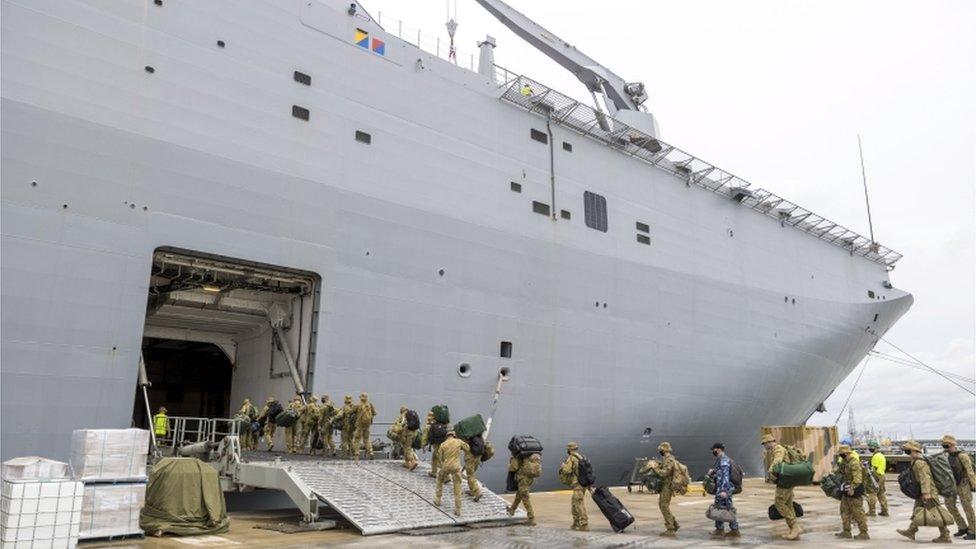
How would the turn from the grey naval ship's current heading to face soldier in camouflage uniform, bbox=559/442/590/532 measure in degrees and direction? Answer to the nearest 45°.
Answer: approximately 90° to its right

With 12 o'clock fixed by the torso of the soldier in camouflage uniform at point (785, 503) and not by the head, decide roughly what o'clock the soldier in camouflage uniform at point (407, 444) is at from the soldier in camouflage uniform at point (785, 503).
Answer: the soldier in camouflage uniform at point (407, 444) is roughly at 12 o'clock from the soldier in camouflage uniform at point (785, 503).

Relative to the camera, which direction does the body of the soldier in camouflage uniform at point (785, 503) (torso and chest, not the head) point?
to the viewer's left

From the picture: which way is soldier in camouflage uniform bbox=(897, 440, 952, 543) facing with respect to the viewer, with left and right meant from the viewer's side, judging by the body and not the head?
facing to the left of the viewer

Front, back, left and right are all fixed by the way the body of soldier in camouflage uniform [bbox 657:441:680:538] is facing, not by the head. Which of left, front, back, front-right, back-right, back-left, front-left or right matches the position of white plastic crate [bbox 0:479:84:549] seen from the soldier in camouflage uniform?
front-left

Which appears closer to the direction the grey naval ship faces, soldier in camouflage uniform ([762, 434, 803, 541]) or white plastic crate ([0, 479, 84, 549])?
the soldier in camouflage uniform

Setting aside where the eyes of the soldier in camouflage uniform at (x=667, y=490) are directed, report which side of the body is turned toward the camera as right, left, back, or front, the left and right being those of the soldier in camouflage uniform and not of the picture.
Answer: left

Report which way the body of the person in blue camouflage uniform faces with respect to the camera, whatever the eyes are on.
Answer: to the viewer's left

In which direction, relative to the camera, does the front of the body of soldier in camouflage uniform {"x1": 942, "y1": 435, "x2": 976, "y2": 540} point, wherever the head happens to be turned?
to the viewer's left

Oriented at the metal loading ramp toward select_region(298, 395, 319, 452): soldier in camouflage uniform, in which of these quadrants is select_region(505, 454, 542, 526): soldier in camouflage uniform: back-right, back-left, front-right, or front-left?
back-right

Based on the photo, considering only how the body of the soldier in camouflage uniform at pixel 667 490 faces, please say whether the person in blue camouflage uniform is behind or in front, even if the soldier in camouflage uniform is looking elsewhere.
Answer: behind

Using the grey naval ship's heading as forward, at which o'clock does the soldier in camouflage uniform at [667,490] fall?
The soldier in camouflage uniform is roughly at 3 o'clock from the grey naval ship.
